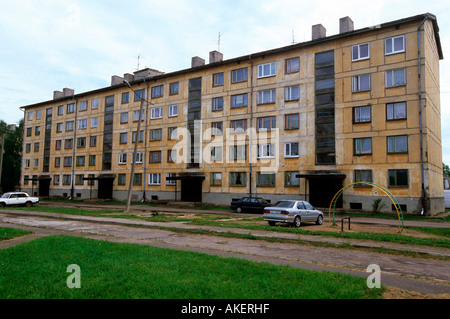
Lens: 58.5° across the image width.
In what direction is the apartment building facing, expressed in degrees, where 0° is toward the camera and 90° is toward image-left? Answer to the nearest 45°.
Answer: approximately 45°

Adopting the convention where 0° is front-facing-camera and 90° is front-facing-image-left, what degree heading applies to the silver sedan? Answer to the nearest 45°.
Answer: approximately 225°

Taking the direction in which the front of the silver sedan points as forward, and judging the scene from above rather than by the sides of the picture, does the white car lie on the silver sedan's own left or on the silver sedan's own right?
on the silver sedan's own left

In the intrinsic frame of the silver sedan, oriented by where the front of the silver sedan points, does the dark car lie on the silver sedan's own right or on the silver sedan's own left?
on the silver sedan's own left

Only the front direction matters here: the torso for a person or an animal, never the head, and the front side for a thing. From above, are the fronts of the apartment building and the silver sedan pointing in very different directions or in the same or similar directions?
very different directions
